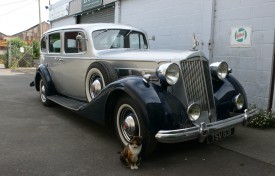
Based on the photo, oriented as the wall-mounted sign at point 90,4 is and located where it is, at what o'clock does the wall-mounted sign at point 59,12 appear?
the wall-mounted sign at point 59,12 is roughly at 4 o'clock from the wall-mounted sign at point 90,4.

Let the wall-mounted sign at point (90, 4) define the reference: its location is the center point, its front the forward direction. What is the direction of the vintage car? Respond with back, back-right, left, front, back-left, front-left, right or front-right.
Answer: front-left

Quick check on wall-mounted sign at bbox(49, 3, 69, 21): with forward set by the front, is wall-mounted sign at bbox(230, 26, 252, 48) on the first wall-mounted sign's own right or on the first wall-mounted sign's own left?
on the first wall-mounted sign's own left

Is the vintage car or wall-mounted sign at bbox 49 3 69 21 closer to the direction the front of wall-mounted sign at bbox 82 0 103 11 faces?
the vintage car

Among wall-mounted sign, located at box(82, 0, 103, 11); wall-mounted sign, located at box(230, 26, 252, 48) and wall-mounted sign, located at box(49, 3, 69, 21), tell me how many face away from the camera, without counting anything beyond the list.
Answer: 0

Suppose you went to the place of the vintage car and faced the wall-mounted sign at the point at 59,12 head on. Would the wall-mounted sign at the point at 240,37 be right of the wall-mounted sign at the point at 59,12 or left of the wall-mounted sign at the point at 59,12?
right

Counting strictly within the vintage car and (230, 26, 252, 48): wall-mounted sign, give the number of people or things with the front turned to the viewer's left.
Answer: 0

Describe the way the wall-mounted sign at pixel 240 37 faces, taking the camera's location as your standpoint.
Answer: facing the viewer

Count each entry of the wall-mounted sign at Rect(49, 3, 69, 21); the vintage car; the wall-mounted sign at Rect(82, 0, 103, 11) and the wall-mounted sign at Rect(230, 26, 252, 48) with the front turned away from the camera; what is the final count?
0

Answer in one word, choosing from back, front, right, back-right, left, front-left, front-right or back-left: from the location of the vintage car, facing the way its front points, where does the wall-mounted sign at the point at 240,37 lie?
left

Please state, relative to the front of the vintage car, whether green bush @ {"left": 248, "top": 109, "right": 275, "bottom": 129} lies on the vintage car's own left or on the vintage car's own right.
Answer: on the vintage car's own left
